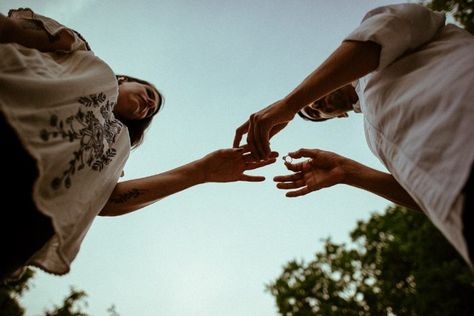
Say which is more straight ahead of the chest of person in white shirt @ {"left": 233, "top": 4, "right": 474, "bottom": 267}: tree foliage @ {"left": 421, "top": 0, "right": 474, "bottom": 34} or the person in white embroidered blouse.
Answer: the person in white embroidered blouse

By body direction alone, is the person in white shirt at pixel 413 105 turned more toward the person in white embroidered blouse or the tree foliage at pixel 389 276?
the person in white embroidered blouse

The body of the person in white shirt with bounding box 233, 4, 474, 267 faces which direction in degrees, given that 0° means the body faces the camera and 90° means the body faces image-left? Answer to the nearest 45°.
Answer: approximately 90°

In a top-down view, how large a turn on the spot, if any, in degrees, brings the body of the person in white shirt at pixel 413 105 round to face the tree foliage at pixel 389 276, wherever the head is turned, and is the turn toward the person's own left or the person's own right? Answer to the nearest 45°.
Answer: approximately 90° to the person's own right
